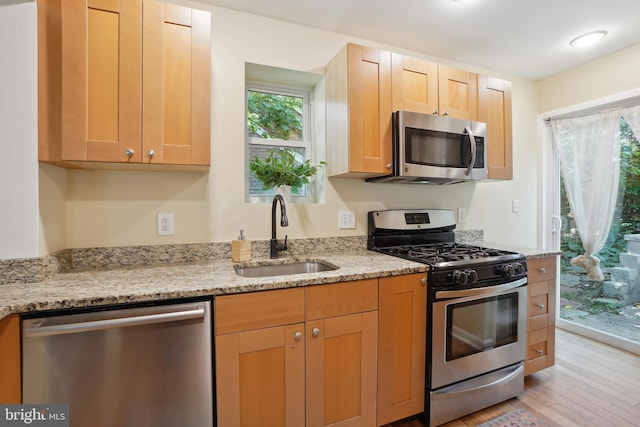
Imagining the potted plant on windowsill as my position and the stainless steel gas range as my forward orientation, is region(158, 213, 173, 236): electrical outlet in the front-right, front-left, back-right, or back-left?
back-right

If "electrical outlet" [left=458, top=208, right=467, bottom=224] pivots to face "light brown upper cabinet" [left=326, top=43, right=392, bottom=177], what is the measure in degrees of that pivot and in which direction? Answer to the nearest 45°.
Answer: approximately 90° to its right

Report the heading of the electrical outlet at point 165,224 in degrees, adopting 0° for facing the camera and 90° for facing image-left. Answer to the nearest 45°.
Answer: approximately 0°

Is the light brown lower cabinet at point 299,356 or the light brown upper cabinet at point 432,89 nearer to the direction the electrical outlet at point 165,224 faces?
the light brown lower cabinet

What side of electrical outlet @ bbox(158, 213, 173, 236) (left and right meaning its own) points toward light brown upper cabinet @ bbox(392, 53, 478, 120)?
left

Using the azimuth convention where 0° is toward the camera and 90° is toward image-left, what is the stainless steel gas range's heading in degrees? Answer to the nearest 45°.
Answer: approximately 315°

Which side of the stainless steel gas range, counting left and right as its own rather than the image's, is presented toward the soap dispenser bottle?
right
